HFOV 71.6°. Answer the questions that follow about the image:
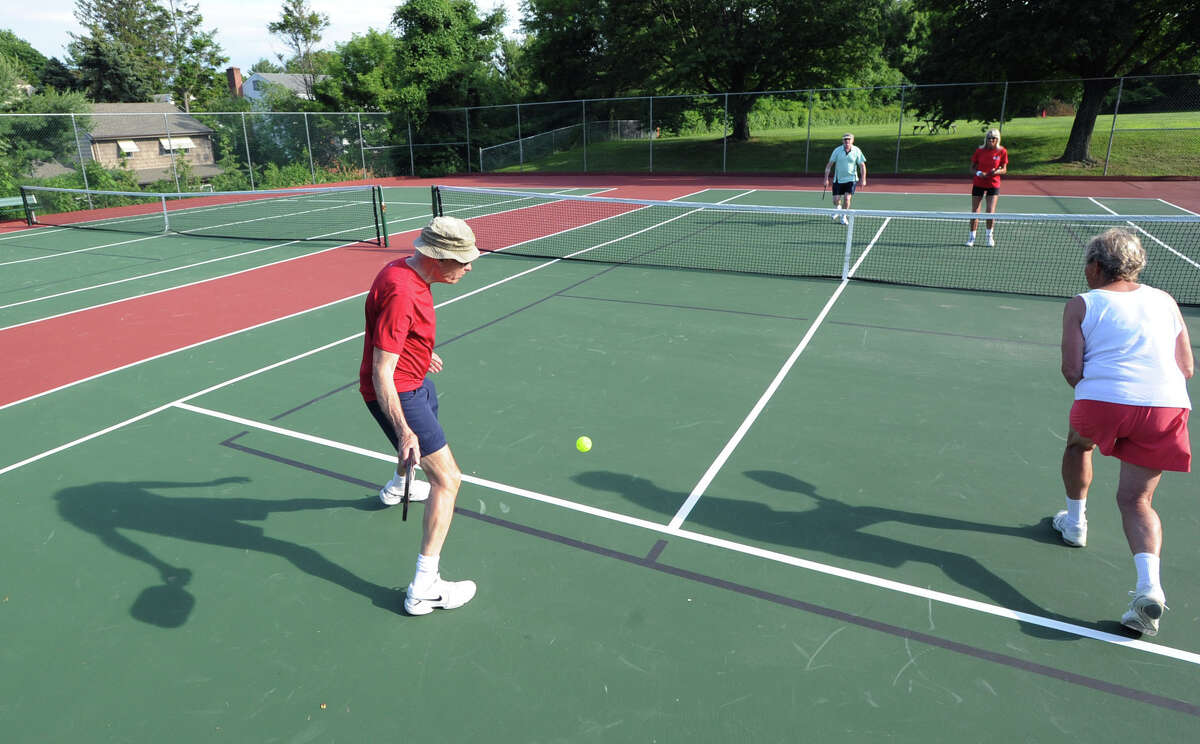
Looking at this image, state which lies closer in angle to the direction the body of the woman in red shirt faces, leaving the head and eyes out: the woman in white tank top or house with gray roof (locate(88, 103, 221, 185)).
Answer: the woman in white tank top

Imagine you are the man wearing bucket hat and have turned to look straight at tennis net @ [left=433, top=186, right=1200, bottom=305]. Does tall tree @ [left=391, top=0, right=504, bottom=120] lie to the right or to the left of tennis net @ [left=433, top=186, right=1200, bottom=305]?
left

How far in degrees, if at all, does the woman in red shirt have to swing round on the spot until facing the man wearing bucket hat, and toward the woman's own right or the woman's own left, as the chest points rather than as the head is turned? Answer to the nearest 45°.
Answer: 0° — they already face them

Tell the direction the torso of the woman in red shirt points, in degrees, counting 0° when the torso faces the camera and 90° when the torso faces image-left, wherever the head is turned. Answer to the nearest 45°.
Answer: approximately 0°

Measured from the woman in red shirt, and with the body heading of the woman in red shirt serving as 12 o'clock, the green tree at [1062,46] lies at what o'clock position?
The green tree is roughly at 6 o'clock from the woman in red shirt.

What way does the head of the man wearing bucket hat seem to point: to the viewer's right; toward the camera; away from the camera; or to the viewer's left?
to the viewer's right

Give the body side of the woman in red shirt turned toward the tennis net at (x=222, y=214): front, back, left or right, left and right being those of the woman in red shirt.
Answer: right

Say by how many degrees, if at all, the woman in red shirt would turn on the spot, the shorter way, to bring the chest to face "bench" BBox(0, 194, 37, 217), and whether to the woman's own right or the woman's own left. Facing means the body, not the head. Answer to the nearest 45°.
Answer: approximately 90° to the woman's own right

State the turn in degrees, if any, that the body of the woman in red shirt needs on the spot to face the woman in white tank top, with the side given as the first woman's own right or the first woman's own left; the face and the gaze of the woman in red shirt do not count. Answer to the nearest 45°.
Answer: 0° — they already face them

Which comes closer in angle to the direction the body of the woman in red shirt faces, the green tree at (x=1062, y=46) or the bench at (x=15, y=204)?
the bench
